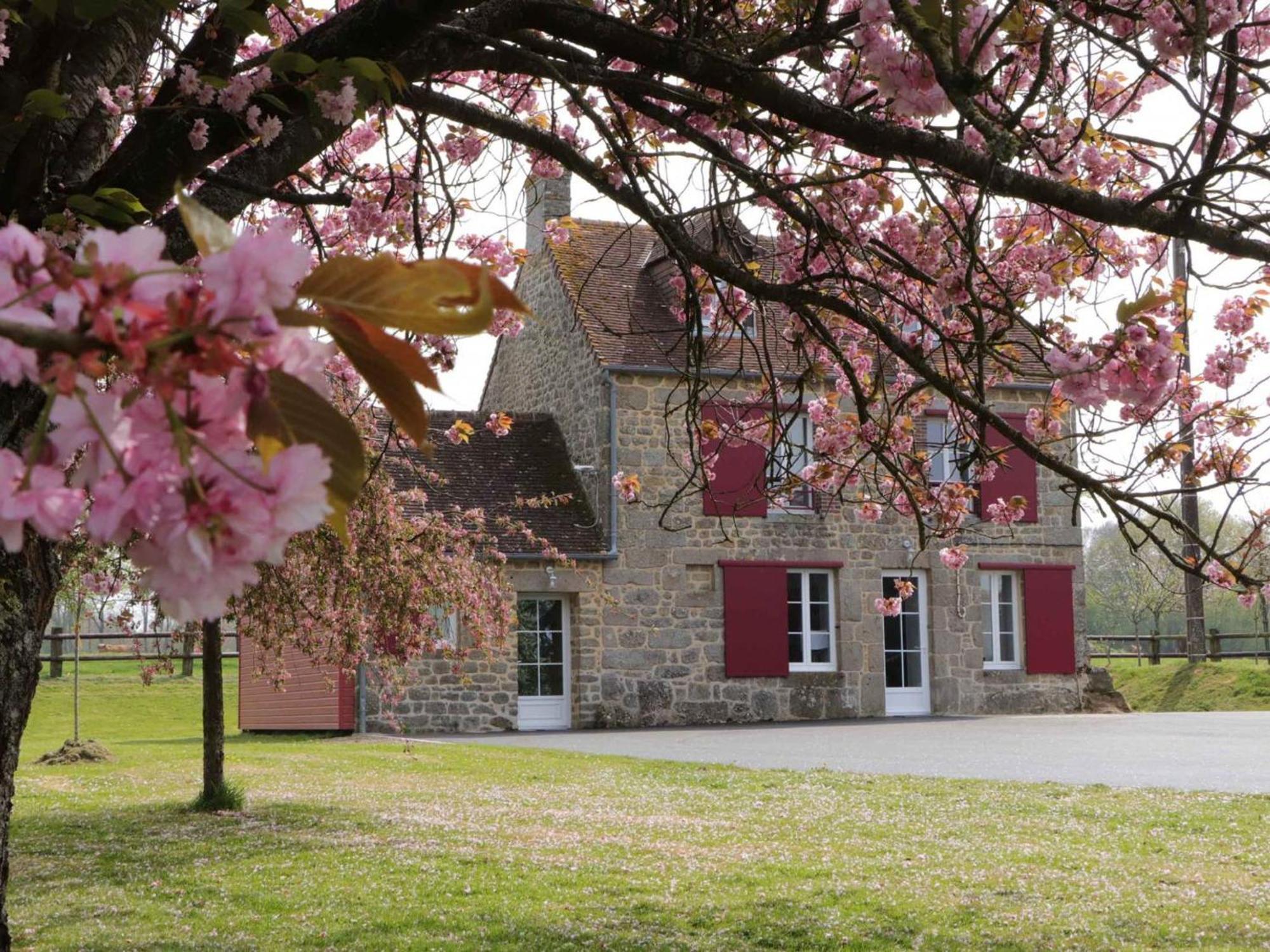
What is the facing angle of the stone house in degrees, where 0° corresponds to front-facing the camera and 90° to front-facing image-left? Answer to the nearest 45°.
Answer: approximately 0°

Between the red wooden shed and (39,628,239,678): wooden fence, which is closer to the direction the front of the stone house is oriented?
the red wooden shed

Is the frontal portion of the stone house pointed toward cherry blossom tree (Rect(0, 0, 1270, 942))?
yes

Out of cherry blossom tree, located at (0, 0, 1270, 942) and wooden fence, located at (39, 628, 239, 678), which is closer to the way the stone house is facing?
the cherry blossom tree

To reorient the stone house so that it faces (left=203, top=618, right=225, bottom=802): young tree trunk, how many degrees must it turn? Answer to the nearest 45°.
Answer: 0° — it already faces it

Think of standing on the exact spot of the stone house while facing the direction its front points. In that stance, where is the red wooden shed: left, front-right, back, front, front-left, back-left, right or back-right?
right

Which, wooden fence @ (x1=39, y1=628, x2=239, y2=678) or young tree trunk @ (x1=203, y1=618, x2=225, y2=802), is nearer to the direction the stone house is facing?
the young tree trunk

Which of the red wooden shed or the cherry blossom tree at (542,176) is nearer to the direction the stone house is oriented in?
the cherry blossom tree

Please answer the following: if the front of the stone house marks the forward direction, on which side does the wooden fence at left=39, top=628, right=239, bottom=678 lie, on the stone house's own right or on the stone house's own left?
on the stone house's own right
